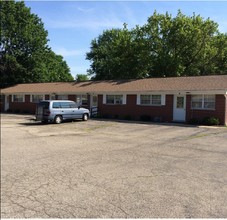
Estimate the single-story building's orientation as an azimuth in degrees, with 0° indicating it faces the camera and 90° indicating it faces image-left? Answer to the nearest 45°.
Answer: approximately 45°

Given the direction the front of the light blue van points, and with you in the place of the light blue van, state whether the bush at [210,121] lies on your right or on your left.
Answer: on your right

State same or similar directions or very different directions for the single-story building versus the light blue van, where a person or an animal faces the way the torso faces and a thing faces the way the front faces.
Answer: very different directions

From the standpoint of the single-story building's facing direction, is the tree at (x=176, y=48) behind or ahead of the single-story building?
behind

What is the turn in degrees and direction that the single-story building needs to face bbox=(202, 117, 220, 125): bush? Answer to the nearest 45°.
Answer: approximately 90° to its left

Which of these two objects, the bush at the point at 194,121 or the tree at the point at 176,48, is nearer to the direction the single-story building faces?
the bush
